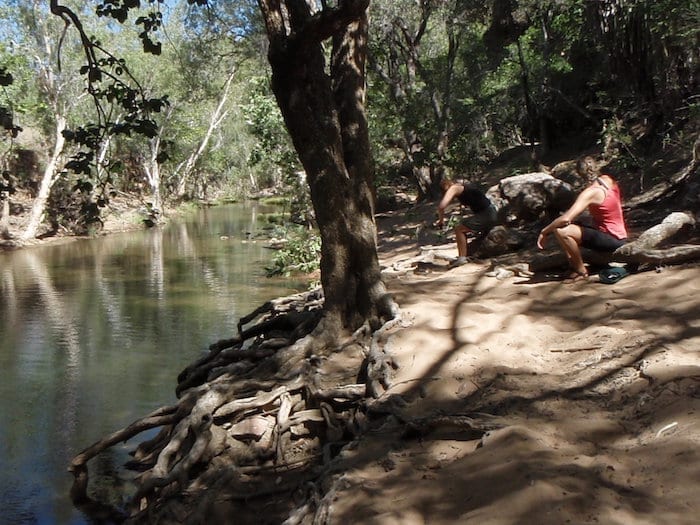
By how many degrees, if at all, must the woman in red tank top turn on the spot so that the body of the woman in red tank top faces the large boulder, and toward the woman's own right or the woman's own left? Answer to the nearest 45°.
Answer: approximately 90° to the woman's own right

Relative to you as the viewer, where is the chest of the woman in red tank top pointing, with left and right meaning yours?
facing to the left of the viewer

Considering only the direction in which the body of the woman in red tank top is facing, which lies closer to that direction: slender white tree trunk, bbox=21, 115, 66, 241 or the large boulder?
the slender white tree trunk

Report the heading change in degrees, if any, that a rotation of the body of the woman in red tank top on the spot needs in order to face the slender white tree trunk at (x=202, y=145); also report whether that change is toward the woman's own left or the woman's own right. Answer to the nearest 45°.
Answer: approximately 45° to the woman's own right
